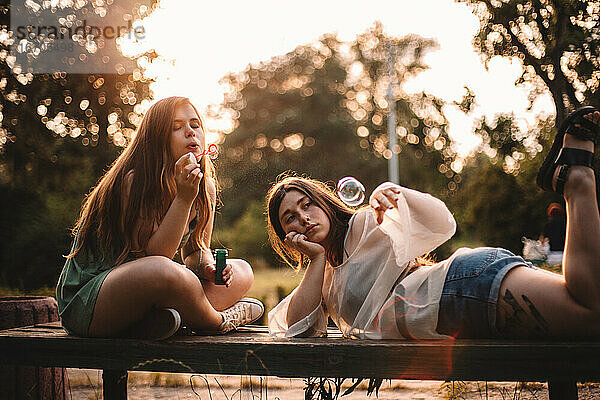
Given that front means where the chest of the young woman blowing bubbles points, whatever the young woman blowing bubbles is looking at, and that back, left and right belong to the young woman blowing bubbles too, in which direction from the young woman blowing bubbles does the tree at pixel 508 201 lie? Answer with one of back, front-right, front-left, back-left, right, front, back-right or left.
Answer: left

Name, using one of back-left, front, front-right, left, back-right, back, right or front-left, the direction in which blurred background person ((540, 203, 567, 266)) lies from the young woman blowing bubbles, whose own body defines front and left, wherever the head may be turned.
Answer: left

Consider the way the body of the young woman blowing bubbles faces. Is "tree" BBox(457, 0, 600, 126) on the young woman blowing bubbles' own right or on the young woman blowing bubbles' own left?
on the young woman blowing bubbles' own left

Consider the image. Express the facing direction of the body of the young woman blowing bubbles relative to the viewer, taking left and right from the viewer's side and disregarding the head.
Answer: facing the viewer and to the right of the viewer

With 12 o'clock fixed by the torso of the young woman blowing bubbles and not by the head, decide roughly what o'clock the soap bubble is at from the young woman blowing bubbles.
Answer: The soap bubble is roughly at 10 o'clock from the young woman blowing bubbles.
